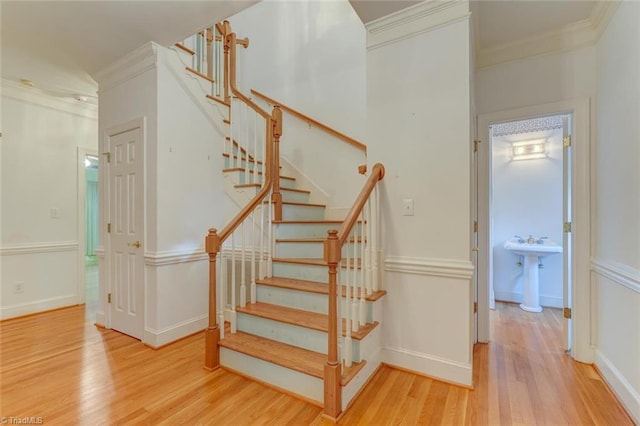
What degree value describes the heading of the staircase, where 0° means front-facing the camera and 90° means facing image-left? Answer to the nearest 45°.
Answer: approximately 45°

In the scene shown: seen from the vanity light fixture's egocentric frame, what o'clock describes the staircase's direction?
The staircase is roughly at 1 o'clock from the vanity light fixture.

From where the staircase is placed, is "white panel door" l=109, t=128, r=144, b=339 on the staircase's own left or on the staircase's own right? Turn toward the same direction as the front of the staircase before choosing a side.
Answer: on the staircase's own right

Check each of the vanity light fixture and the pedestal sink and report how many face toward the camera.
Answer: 2

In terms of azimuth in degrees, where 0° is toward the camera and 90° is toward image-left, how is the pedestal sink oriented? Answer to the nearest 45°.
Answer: approximately 0°

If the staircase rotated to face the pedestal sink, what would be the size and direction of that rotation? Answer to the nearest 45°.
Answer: approximately 135° to its left
